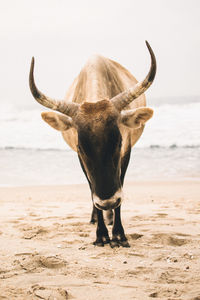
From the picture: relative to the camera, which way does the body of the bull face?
toward the camera
